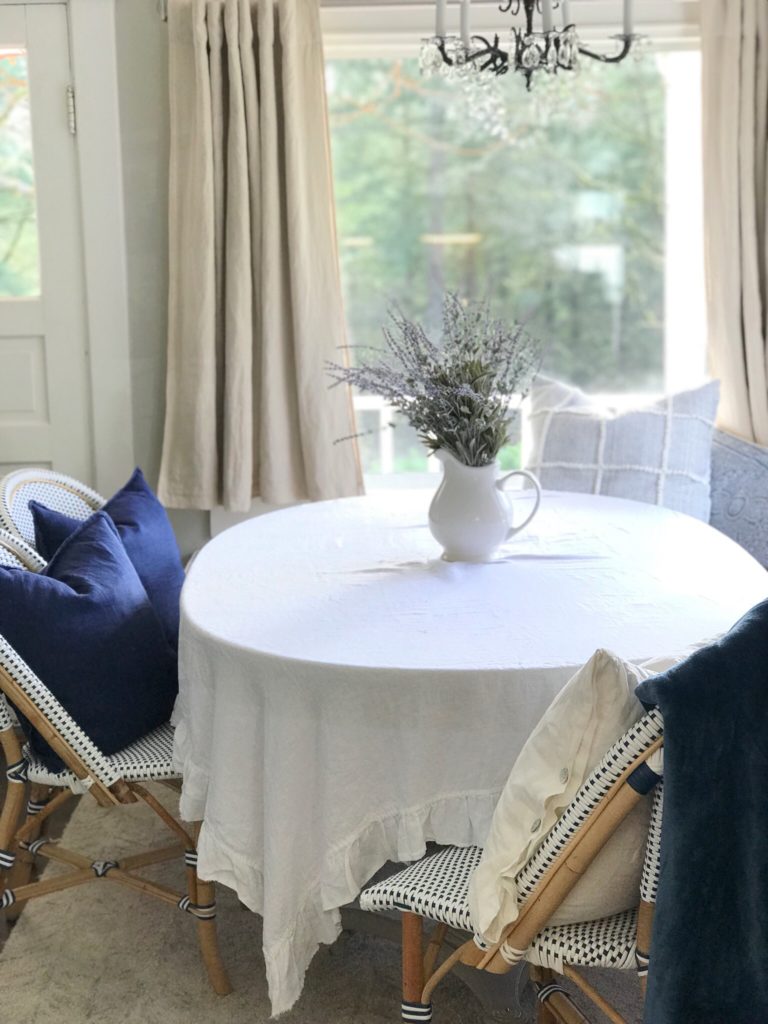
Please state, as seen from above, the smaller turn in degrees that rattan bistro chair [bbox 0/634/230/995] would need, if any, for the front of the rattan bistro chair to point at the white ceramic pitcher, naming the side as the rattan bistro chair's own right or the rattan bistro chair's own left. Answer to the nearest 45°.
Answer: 0° — it already faces it

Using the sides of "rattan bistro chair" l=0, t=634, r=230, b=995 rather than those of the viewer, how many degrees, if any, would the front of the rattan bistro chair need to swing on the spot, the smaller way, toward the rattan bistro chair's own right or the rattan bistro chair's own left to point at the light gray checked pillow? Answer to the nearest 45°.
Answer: approximately 45° to the rattan bistro chair's own left

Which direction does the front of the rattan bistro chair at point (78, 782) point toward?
to the viewer's right

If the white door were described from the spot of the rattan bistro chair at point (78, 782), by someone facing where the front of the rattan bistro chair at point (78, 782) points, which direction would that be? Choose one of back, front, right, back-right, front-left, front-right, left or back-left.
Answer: left
